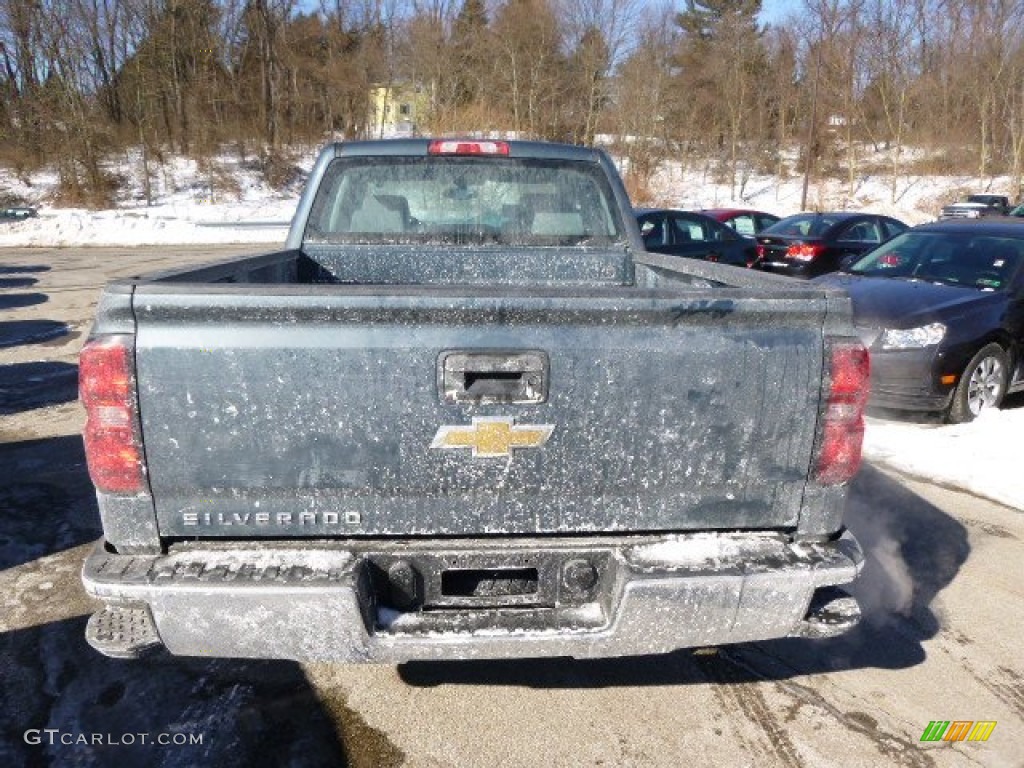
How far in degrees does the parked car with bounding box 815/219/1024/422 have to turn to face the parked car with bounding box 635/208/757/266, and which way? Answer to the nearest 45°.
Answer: approximately 90° to its right

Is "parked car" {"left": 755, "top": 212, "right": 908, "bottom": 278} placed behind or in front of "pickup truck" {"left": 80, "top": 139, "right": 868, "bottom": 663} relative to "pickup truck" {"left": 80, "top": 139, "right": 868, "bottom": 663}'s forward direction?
in front

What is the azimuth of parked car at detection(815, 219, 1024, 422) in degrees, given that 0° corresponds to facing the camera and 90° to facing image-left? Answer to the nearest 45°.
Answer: approximately 45°

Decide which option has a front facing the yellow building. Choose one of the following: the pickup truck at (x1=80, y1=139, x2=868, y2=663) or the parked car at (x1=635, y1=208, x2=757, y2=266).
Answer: the pickup truck

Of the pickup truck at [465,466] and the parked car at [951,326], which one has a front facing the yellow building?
the pickup truck

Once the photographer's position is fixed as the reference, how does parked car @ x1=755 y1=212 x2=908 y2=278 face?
facing away from the viewer and to the right of the viewer

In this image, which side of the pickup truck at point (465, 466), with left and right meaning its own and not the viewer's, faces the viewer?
back

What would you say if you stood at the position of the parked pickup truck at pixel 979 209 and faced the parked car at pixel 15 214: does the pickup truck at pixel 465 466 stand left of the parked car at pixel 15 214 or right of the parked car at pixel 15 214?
left

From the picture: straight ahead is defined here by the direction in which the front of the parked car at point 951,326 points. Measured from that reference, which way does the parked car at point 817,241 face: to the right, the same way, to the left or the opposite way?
the opposite way
